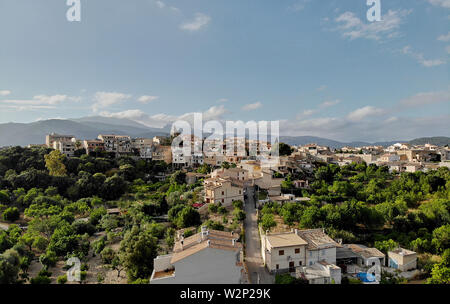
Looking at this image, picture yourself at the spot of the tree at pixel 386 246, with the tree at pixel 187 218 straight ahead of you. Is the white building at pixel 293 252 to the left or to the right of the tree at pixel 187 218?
left

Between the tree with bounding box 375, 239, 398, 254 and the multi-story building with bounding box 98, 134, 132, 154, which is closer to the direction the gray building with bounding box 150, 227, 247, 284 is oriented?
the tree

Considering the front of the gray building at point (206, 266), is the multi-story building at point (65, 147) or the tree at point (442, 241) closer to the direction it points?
the tree
